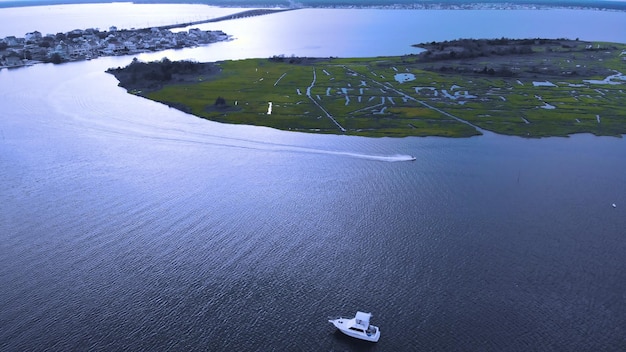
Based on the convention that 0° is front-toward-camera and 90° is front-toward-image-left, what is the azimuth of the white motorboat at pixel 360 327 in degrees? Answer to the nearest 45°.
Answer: approximately 135°
